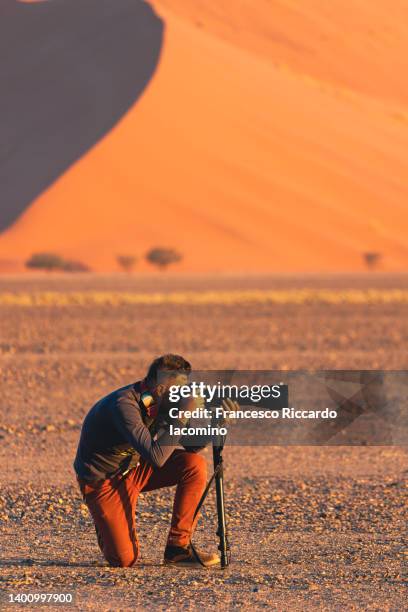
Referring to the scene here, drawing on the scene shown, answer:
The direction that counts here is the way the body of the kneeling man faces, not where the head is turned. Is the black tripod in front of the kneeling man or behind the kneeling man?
in front

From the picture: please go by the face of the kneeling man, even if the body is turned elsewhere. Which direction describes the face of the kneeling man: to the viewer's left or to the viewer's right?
to the viewer's right

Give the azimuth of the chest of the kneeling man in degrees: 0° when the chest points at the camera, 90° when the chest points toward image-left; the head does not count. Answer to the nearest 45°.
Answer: approximately 270°
